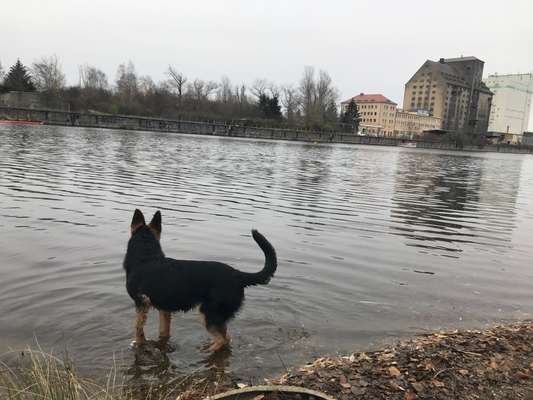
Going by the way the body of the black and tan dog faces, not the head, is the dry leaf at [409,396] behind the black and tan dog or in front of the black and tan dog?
behind

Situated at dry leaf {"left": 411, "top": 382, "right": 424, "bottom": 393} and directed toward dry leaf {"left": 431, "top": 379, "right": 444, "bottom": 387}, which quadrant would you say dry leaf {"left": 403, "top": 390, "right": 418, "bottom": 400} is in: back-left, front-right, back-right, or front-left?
back-right

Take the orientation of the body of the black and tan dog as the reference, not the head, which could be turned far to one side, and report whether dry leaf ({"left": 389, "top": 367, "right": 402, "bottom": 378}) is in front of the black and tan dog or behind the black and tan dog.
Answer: behind

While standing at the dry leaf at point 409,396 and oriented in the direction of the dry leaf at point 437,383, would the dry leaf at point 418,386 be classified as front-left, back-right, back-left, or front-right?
front-left

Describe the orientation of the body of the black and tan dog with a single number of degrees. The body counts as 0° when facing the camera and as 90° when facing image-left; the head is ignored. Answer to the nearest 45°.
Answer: approximately 90°

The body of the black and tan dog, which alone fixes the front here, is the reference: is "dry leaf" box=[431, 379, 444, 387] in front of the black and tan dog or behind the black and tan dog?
behind

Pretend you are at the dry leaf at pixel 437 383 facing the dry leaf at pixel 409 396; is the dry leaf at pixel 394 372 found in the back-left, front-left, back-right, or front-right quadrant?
front-right
